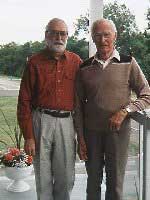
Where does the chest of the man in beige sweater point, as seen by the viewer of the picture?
toward the camera

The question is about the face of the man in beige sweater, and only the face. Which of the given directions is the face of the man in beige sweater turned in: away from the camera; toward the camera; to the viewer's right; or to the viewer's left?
toward the camera

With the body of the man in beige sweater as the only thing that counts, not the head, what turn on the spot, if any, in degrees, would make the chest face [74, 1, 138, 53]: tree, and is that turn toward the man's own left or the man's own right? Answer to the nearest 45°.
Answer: approximately 180°

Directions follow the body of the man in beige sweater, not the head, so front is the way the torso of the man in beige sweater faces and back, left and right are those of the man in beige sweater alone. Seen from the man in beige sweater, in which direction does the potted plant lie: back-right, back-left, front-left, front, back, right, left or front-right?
back-right

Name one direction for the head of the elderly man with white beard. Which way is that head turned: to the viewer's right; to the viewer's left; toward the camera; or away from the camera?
toward the camera

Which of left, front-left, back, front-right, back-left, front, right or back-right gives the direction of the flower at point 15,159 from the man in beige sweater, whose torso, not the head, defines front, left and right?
back-right
